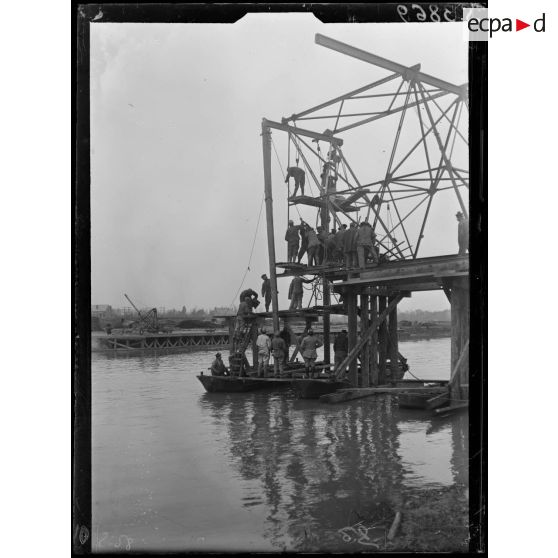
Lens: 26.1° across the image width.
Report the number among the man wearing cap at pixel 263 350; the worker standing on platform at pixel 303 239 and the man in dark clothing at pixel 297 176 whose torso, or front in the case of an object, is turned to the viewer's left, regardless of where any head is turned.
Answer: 1

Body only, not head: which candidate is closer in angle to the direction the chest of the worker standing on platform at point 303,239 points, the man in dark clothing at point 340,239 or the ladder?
the man in dark clothing
